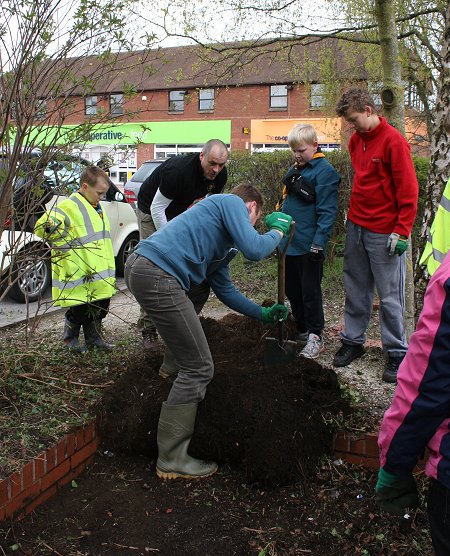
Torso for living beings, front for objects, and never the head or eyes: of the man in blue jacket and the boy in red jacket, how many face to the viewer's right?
1

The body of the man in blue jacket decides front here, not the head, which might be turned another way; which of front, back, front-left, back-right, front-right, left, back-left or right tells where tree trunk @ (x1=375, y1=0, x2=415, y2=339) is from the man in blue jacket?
front-left

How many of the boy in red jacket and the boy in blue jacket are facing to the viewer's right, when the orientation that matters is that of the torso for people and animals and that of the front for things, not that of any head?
0

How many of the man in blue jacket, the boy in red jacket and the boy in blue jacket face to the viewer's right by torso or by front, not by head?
1

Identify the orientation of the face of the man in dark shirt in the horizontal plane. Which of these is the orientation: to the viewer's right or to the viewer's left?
to the viewer's right
